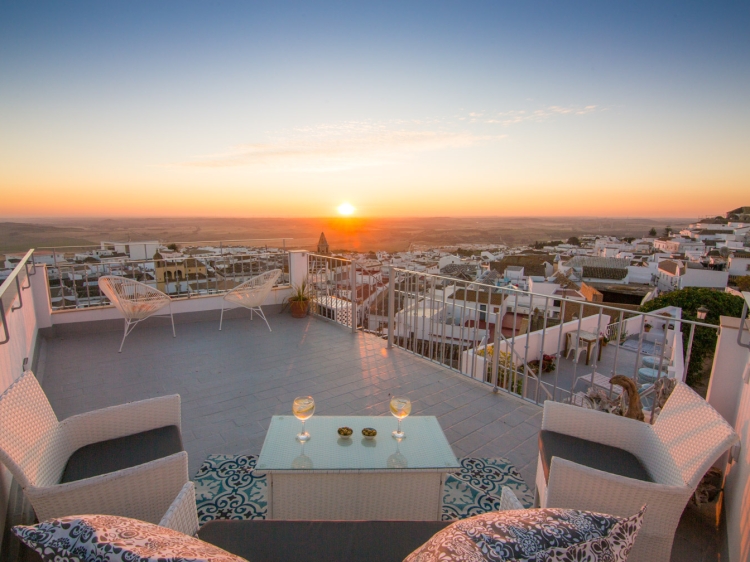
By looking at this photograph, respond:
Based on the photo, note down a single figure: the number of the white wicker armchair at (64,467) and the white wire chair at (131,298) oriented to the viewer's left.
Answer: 0

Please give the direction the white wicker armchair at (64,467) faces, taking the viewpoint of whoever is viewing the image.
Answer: facing to the right of the viewer

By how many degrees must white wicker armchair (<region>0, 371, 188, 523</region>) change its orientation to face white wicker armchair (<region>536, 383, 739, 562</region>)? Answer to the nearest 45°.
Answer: approximately 45° to its right

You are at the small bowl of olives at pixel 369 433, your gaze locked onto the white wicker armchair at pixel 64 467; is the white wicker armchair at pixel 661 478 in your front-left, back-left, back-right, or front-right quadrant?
back-left

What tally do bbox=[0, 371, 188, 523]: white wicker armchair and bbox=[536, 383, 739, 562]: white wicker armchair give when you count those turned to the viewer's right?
1

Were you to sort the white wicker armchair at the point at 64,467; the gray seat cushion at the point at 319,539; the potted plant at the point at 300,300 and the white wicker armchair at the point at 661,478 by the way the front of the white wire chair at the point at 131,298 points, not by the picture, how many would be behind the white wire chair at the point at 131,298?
0

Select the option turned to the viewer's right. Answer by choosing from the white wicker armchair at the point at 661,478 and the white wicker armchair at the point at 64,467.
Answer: the white wicker armchair at the point at 64,467

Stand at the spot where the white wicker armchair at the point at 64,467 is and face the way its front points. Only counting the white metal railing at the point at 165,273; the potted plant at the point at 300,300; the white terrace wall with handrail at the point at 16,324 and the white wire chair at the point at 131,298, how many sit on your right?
0

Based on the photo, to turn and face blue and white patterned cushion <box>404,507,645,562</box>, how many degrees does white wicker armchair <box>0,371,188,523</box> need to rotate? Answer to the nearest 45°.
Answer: approximately 45° to its right

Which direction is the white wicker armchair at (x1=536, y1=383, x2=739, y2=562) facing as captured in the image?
to the viewer's left

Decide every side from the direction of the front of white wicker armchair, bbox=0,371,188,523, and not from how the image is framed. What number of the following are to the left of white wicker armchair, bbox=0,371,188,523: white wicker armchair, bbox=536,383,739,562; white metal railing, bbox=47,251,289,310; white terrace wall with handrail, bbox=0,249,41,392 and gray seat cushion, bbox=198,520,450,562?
2

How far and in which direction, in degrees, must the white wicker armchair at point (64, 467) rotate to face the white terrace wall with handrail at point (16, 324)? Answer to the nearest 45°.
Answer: approximately 90° to its left

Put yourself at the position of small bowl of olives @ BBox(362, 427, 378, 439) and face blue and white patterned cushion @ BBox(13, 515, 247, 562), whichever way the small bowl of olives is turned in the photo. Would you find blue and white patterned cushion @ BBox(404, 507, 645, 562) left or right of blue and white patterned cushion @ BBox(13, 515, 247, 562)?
left

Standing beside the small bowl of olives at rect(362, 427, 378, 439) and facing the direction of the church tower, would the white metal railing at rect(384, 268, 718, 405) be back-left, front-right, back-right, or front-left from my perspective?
front-right
